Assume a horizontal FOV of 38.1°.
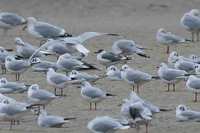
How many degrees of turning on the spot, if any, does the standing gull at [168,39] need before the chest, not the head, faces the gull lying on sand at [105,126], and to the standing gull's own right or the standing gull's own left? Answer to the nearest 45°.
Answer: approximately 90° to the standing gull's own left

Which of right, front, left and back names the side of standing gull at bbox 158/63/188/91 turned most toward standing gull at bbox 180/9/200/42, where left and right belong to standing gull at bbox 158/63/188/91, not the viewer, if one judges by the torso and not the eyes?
right

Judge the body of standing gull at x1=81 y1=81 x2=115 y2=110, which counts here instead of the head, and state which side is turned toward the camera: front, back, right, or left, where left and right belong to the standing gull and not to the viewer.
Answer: left

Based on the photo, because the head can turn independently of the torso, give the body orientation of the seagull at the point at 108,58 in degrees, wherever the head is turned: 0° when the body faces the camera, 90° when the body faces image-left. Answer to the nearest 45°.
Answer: approximately 90°

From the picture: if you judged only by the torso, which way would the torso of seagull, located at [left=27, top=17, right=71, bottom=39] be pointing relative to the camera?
to the viewer's left

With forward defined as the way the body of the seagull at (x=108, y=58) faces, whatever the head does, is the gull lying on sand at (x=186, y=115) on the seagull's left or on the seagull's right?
on the seagull's left

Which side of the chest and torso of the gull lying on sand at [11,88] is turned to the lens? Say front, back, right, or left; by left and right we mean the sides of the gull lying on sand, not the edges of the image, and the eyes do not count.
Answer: left
